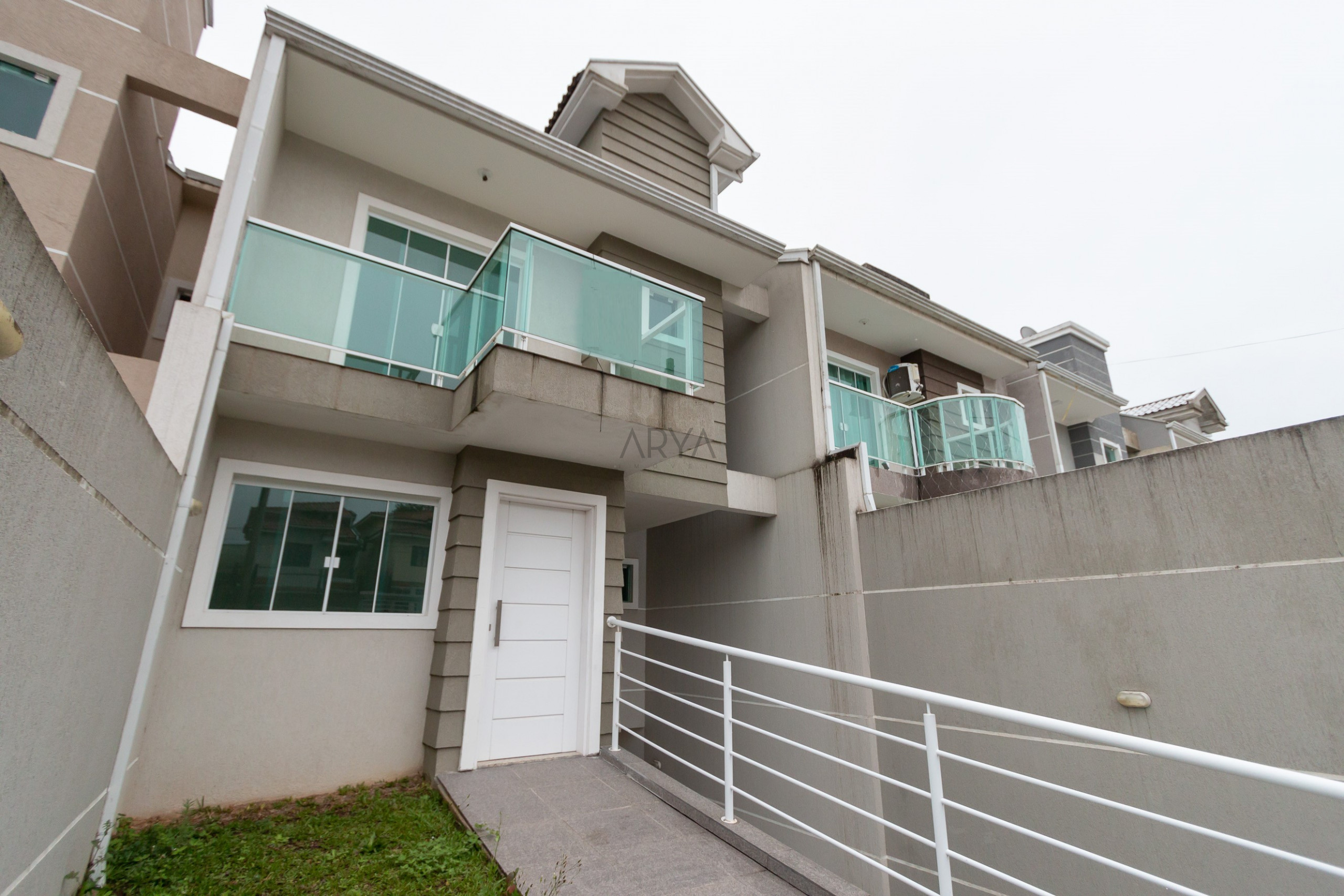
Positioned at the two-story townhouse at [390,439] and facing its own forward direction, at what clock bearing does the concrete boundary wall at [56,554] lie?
The concrete boundary wall is roughly at 2 o'clock from the two-story townhouse.

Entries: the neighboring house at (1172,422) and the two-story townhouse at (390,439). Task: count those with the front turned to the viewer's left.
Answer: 0

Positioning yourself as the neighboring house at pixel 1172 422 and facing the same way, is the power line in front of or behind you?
in front

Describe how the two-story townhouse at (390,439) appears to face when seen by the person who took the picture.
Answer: facing the viewer and to the right of the viewer

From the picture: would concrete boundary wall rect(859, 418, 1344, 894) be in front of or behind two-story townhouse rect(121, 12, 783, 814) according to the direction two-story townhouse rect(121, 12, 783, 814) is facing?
in front

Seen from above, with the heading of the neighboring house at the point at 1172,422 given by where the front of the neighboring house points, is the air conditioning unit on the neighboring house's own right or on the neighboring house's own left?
on the neighboring house's own right

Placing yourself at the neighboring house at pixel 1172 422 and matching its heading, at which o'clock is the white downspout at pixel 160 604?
The white downspout is roughly at 2 o'clock from the neighboring house.

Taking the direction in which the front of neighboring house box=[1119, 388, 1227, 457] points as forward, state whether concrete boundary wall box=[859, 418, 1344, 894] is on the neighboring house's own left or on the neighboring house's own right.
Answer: on the neighboring house's own right

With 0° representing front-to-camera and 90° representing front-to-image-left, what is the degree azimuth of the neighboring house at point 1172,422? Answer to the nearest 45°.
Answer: approximately 315°
